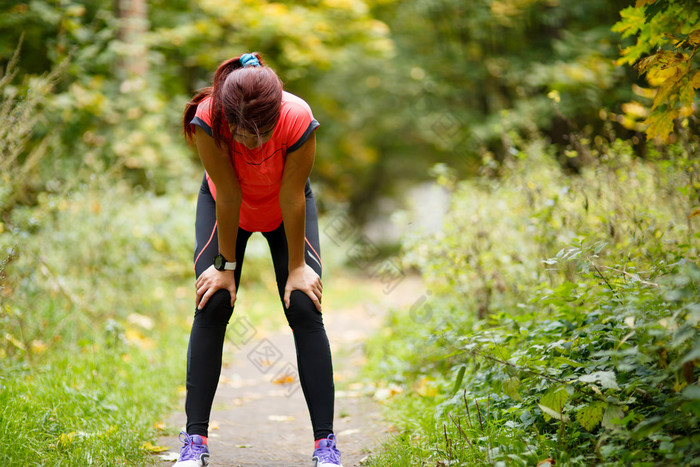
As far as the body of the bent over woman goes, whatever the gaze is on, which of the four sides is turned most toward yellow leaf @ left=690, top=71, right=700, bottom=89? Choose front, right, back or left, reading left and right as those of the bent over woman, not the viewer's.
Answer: left

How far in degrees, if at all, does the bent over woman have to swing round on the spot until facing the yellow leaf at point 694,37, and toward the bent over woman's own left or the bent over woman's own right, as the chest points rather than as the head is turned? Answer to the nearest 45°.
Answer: approximately 90° to the bent over woman's own left

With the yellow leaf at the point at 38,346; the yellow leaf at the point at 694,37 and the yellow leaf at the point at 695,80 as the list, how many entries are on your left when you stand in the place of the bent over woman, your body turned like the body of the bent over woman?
2

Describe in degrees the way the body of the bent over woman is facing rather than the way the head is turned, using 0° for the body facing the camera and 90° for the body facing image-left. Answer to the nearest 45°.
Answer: approximately 0°
